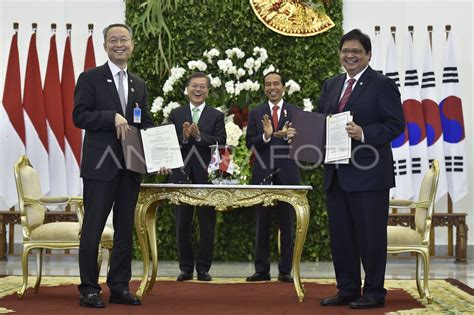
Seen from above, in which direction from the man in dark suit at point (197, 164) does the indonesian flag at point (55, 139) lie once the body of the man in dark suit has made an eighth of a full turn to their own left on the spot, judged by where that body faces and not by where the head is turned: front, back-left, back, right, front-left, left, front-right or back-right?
back

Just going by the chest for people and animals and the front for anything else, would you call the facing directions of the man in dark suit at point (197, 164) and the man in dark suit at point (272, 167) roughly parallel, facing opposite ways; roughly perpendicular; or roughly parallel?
roughly parallel

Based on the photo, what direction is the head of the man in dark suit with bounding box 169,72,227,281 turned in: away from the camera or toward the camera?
toward the camera

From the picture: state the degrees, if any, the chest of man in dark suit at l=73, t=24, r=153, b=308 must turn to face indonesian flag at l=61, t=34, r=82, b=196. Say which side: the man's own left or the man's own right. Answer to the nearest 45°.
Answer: approximately 135° to the man's own left

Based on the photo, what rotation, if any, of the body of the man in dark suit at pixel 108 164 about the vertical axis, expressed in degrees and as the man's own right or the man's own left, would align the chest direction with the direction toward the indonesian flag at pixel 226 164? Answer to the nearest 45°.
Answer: approximately 90° to the man's own left

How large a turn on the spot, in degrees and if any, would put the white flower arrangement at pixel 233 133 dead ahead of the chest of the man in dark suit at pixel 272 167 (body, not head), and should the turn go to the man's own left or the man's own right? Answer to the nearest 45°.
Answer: approximately 135° to the man's own right

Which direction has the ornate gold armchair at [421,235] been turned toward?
to the viewer's left

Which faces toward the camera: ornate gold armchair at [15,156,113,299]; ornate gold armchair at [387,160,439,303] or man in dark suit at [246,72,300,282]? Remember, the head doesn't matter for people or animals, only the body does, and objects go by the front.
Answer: the man in dark suit

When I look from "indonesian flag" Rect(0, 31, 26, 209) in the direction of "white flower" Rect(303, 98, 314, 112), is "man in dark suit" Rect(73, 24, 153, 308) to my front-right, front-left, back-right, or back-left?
front-right

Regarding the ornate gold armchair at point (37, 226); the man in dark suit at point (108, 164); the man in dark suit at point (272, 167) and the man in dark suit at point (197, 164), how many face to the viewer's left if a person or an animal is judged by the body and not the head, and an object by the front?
0

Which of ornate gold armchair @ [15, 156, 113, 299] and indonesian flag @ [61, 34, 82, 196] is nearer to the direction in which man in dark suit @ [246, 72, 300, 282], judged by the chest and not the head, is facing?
the ornate gold armchair

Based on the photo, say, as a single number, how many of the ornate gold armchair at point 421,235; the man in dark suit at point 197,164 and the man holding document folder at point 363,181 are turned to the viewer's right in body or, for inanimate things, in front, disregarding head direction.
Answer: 0

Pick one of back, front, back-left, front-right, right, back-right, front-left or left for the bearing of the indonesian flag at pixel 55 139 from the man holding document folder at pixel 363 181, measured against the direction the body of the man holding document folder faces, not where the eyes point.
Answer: right

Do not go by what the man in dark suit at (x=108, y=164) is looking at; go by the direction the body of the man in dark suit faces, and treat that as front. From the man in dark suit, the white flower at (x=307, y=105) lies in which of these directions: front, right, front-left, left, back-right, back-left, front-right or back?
left

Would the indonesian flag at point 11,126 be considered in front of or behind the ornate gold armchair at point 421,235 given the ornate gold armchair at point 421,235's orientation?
in front

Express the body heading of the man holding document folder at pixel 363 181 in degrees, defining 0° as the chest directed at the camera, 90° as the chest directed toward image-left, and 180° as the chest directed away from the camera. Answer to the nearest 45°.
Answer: approximately 45°

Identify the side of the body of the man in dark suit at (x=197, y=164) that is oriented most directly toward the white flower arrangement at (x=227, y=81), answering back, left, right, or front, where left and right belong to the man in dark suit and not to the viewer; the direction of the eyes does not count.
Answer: back

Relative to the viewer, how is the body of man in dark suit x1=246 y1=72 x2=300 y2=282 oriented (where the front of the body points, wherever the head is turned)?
toward the camera

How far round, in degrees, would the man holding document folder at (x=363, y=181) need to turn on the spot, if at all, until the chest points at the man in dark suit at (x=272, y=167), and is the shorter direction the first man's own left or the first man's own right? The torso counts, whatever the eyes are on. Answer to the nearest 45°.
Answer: approximately 90° to the first man's own right
